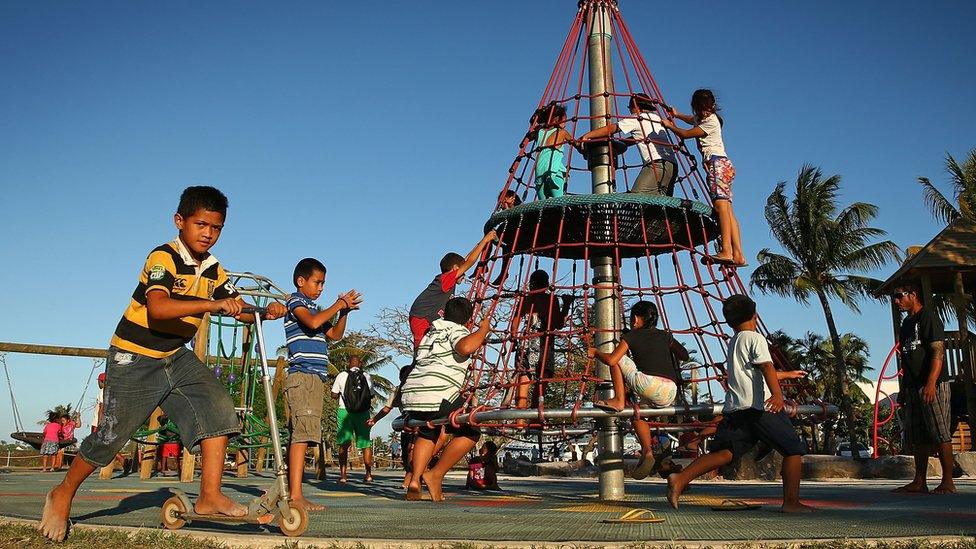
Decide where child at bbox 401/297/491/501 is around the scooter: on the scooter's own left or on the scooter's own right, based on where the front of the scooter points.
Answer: on the scooter's own left

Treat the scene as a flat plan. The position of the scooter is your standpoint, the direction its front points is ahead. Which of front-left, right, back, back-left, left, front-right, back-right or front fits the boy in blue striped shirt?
left

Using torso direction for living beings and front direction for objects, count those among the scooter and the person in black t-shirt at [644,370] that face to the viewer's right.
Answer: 1

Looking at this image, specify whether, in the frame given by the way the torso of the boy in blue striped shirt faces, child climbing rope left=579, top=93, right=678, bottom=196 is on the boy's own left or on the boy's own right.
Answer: on the boy's own left

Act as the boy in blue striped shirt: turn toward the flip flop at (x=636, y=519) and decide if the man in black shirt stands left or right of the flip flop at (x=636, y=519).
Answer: left

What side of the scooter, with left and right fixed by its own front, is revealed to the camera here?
right

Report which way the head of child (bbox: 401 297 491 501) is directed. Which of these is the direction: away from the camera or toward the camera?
away from the camera
